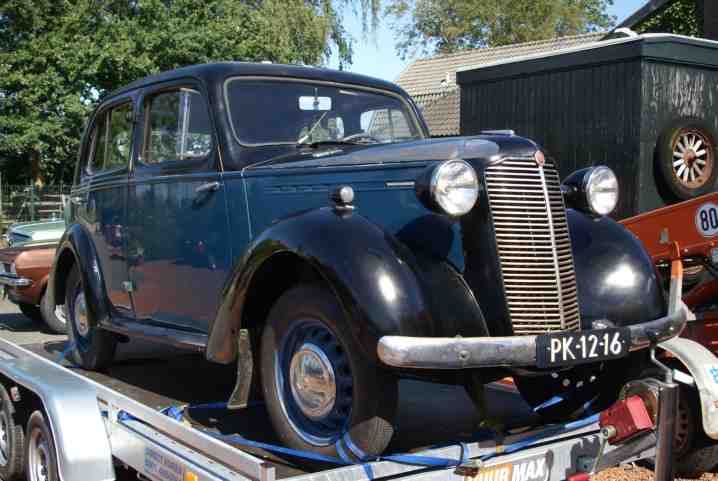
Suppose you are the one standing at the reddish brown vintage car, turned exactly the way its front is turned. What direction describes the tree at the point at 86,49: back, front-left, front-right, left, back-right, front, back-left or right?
back-right

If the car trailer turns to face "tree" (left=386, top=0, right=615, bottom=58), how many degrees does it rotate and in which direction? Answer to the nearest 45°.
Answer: approximately 135° to its left

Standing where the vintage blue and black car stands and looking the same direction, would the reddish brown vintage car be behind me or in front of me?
behind

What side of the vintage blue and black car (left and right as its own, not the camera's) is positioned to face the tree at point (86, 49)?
back

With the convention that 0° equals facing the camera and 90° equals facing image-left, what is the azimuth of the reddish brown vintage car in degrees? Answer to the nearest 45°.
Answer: approximately 45°

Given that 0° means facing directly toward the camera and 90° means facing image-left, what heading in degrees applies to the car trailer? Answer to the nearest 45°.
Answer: approximately 315°

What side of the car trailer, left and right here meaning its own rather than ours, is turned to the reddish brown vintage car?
back
